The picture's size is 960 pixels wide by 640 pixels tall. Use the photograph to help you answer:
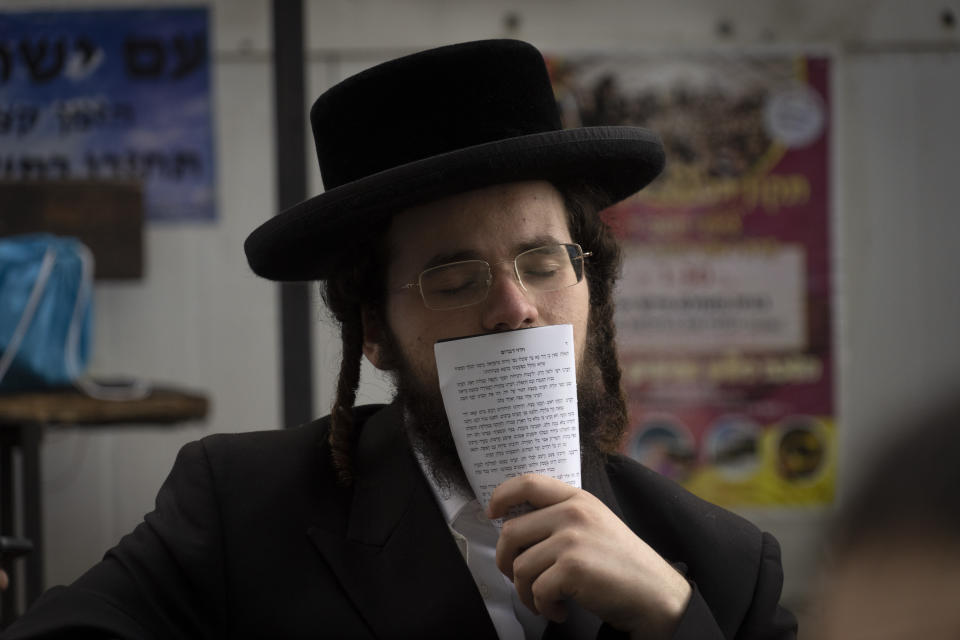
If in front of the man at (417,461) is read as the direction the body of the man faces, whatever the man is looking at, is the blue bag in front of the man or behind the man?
behind

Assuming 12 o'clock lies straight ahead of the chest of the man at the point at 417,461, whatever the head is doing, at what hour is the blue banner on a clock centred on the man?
The blue banner is roughly at 5 o'clock from the man.

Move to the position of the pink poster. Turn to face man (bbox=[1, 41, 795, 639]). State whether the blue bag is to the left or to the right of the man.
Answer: right

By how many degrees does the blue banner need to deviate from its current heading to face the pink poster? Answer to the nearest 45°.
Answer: approximately 90° to its left

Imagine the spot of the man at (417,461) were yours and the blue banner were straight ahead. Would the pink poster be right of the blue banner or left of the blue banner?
right

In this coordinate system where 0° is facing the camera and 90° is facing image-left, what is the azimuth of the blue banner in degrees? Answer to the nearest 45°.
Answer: approximately 0°

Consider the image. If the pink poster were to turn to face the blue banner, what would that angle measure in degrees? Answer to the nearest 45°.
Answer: approximately 90° to its right

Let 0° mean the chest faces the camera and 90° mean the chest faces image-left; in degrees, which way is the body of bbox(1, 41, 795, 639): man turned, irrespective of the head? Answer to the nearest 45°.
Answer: approximately 0°
